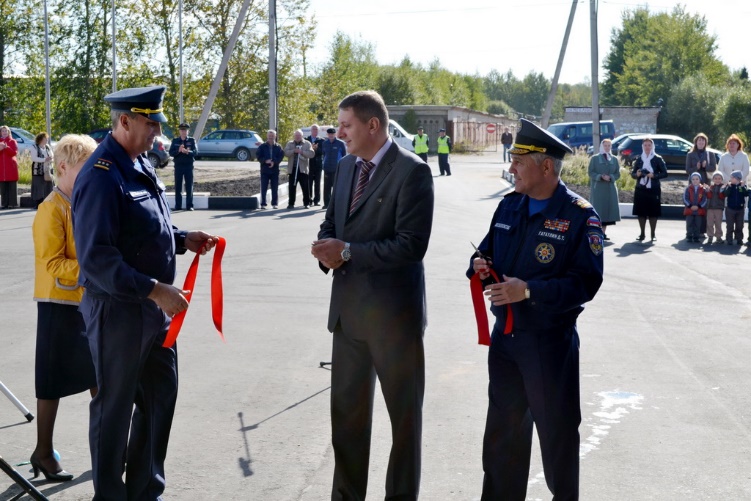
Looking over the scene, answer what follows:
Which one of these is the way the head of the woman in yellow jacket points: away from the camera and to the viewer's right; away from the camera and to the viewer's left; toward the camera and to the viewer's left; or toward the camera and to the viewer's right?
away from the camera and to the viewer's right

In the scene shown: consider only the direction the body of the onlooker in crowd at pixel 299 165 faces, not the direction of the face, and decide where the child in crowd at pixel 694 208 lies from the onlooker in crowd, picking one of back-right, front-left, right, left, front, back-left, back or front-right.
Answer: front-left

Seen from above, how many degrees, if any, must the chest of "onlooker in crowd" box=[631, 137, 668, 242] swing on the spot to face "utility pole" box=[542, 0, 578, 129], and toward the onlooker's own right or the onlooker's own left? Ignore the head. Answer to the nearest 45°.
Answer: approximately 180°

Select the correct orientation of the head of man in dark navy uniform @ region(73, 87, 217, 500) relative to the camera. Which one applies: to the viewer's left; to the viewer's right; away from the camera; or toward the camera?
to the viewer's right

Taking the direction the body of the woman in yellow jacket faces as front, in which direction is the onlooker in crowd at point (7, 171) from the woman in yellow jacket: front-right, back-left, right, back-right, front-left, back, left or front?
left

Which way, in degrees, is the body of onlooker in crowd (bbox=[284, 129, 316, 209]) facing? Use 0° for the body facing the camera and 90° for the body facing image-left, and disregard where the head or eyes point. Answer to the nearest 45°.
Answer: approximately 0°
